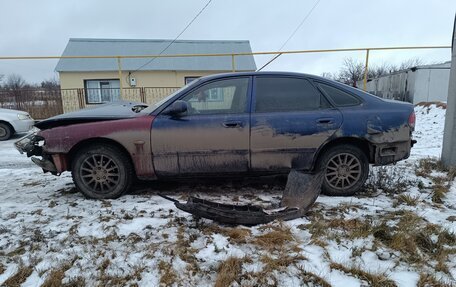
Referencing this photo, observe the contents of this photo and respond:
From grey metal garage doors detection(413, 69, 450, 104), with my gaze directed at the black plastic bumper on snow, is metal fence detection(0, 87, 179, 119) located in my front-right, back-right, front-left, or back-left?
front-right

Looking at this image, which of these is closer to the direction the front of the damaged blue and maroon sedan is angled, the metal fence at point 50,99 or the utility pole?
the metal fence

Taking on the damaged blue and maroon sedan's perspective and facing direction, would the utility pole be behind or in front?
behind

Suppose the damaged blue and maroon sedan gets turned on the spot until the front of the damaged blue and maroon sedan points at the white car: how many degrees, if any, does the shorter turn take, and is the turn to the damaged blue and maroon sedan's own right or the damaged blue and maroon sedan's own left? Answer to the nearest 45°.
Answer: approximately 45° to the damaged blue and maroon sedan's own right

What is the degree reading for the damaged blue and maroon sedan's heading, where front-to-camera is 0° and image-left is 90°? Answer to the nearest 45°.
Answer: approximately 90°

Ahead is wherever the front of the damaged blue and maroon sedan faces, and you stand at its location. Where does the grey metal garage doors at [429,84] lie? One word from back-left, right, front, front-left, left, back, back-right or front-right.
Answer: back-right

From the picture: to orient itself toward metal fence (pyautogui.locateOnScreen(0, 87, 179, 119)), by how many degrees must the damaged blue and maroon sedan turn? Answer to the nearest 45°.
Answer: approximately 45° to its right
